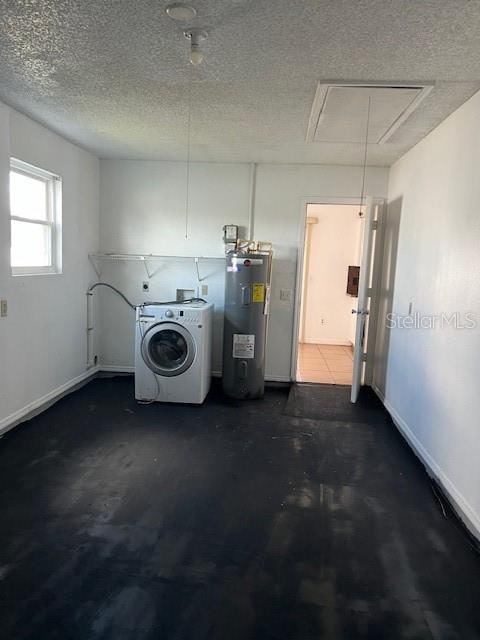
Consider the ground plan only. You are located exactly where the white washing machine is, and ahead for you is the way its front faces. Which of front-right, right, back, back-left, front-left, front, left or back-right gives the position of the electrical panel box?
back-left

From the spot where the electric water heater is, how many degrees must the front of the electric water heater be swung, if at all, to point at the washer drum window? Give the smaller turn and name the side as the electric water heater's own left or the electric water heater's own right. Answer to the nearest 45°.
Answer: approximately 90° to the electric water heater's own right

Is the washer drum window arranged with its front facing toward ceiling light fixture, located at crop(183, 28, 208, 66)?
yes

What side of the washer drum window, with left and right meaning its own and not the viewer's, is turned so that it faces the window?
right

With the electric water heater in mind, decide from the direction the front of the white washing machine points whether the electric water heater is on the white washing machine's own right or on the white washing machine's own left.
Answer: on the white washing machine's own left

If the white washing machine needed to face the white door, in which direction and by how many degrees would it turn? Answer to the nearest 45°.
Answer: approximately 90° to its left

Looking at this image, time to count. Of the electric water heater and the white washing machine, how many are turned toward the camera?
2

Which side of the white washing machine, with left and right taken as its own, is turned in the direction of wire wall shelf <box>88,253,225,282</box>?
back

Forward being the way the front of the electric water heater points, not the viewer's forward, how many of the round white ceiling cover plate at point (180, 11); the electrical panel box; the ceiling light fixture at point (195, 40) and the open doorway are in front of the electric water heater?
2

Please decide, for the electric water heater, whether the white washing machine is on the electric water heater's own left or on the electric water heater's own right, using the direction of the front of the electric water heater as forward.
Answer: on the electric water heater's own right

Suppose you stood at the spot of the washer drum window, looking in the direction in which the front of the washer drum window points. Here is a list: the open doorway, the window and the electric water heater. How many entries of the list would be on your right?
1
